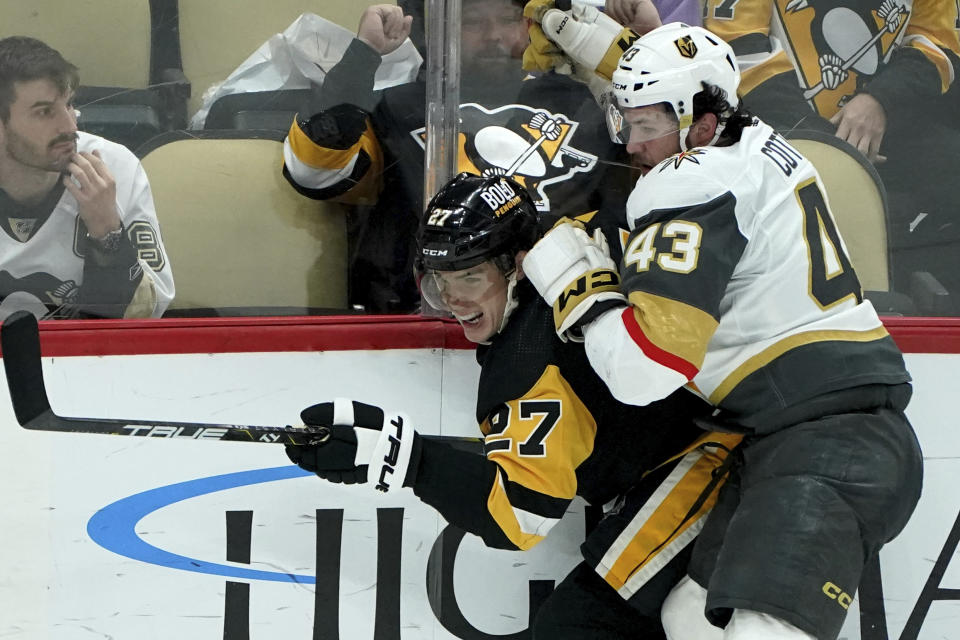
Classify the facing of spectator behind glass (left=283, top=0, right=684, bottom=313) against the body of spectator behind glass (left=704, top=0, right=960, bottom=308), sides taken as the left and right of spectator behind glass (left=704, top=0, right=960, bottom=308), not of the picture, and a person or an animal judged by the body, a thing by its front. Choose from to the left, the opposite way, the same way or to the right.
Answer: the same way

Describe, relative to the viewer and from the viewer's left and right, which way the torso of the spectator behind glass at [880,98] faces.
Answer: facing the viewer

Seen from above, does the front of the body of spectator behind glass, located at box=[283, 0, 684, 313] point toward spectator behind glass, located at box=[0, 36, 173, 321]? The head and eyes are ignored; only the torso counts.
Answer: no

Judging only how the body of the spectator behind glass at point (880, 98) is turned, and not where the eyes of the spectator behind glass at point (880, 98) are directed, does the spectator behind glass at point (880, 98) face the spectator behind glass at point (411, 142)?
no

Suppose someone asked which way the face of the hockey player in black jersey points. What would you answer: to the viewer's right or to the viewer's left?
to the viewer's left

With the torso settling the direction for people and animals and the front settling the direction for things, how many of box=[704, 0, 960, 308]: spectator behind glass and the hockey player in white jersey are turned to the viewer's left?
1

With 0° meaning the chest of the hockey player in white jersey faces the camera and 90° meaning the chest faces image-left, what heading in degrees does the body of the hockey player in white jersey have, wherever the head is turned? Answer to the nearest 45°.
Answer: approximately 90°

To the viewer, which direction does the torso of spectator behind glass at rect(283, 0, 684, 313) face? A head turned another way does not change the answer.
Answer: toward the camera

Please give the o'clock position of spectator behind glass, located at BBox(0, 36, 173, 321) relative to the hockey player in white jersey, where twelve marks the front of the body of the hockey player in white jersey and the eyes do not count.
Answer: The spectator behind glass is roughly at 12 o'clock from the hockey player in white jersey.

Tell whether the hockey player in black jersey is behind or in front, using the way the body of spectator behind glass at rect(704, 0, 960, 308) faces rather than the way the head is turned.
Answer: in front

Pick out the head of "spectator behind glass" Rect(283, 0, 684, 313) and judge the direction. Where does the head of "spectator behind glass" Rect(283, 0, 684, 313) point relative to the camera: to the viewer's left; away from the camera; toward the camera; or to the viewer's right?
toward the camera

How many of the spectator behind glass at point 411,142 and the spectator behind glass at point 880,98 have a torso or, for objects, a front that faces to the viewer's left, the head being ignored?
0

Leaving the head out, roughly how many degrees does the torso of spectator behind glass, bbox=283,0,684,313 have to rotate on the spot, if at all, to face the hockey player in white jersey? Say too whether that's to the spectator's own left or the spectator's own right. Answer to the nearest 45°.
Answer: approximately 45° to the spectator's own left

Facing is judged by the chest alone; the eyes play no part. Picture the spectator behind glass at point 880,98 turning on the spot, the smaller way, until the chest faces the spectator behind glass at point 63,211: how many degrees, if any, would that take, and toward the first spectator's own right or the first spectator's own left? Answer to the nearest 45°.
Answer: approximately 45° to the first spectator's own right
